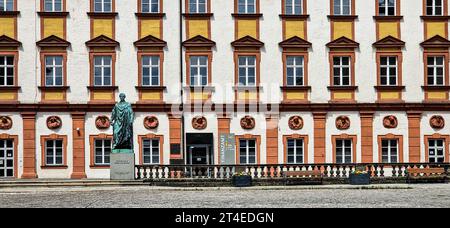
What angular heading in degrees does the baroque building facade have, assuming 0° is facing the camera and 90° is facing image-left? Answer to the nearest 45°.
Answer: approximately 0°

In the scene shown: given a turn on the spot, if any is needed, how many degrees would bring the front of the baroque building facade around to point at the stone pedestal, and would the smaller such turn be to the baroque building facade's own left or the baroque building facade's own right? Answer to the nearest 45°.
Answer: approximately 45° to the baroque building facade's own right
